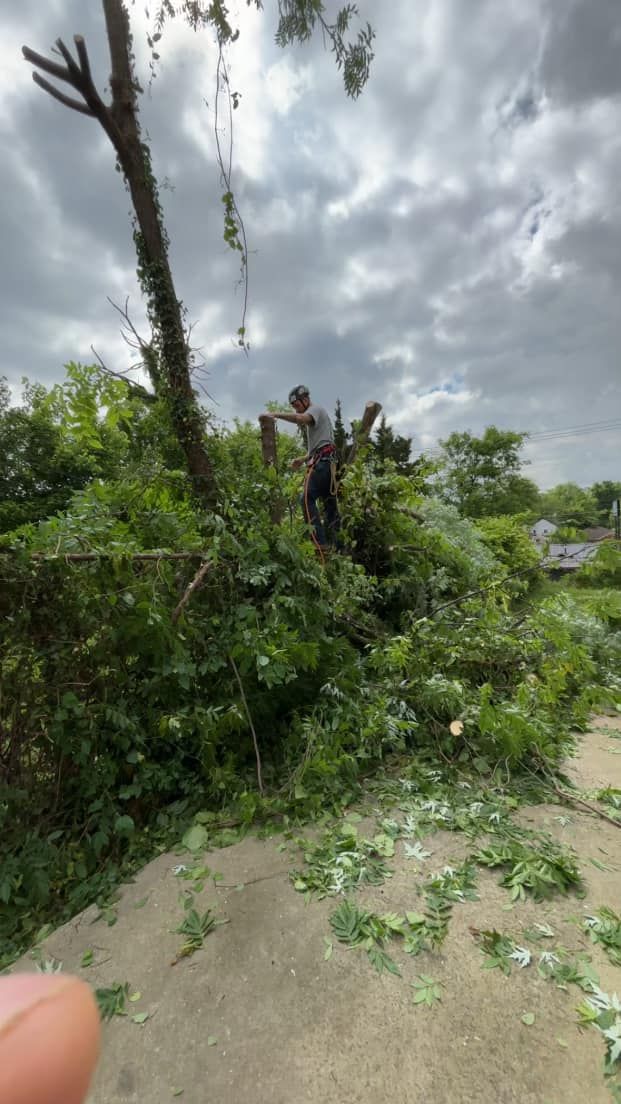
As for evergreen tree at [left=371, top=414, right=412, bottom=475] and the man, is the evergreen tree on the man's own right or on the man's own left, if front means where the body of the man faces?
on the man's own right

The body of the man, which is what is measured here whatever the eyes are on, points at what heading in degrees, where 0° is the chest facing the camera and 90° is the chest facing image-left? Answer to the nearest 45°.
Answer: approximately 90°

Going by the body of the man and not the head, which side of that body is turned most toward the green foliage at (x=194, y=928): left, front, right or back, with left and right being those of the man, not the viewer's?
left
